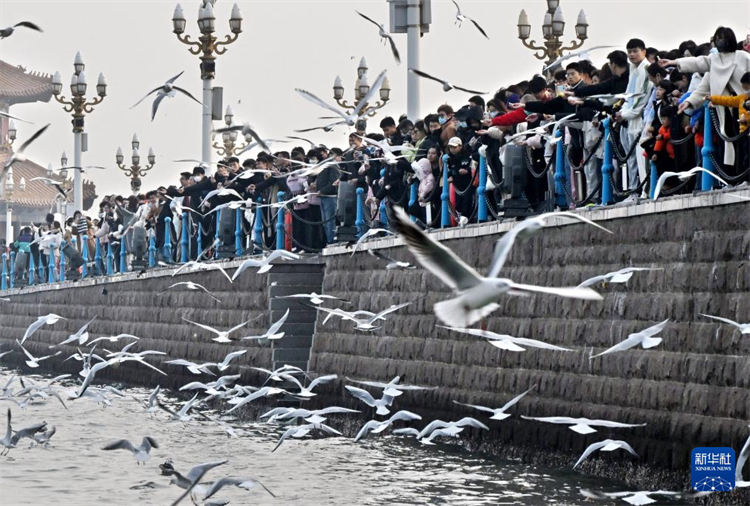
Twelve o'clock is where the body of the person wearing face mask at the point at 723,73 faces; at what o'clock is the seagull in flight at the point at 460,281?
The seagull in flight is roughly at 11 o'clock from the person wearing face mask.

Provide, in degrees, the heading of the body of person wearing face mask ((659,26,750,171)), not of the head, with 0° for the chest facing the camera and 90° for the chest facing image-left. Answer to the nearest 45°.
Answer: approximately 45°

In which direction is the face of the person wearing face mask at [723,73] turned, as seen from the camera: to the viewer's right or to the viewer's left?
to the viewer's left

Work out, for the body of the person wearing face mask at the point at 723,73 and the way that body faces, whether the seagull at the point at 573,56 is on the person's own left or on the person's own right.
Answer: on the person's own right

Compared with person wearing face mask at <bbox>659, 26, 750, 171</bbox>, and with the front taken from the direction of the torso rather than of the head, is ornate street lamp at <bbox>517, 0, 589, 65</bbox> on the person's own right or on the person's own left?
on the person's own right

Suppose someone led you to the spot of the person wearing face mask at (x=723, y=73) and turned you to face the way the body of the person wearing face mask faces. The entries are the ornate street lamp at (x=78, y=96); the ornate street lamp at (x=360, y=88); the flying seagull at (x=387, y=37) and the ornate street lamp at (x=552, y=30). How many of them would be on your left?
0
